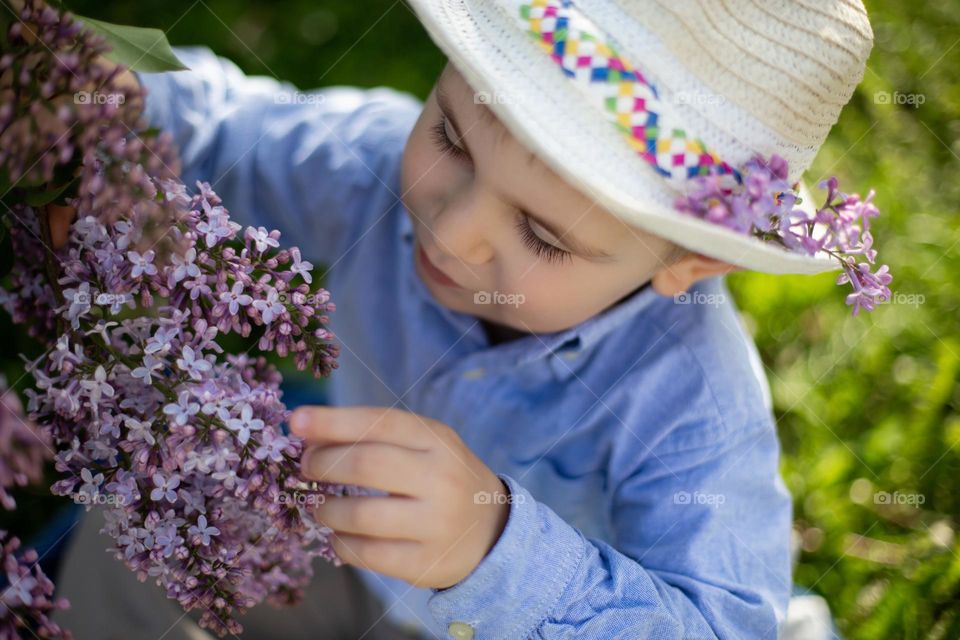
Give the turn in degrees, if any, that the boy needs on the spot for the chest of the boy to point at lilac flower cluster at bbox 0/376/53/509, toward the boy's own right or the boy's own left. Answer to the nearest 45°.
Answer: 0° — they already face it

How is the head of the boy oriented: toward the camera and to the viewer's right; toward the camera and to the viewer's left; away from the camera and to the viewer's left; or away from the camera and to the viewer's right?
toward the camera and to the viewer's left

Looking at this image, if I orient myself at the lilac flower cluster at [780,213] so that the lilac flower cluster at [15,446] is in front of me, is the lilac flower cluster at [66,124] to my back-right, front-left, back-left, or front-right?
front-right

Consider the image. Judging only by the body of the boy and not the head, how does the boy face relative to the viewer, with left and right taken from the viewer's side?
facing the viewer and to the left of the viewer

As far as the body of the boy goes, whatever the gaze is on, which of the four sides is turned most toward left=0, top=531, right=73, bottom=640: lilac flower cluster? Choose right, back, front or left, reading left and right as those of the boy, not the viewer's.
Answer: front

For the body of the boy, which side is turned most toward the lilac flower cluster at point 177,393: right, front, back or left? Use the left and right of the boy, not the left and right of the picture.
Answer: front
